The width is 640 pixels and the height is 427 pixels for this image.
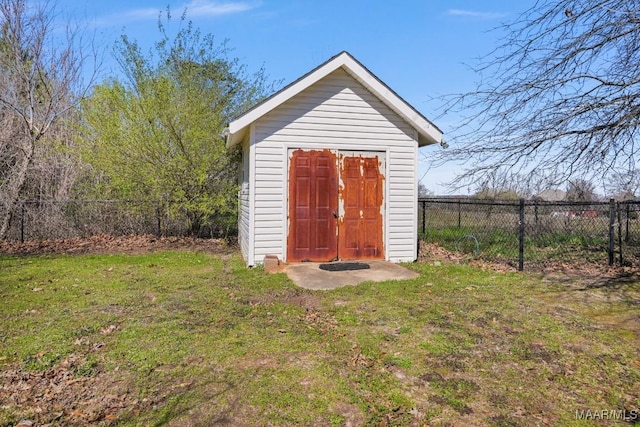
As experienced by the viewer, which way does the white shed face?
facing the viewer

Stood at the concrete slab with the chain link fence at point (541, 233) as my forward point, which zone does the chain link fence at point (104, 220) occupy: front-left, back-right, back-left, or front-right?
back-left

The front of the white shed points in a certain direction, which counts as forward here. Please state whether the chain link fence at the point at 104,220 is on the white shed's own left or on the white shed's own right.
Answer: on the white shed's own right

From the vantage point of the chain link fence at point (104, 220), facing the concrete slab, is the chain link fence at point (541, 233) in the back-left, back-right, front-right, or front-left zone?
front-left

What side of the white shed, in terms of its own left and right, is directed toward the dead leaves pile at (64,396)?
front

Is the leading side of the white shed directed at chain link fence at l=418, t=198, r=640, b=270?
no
